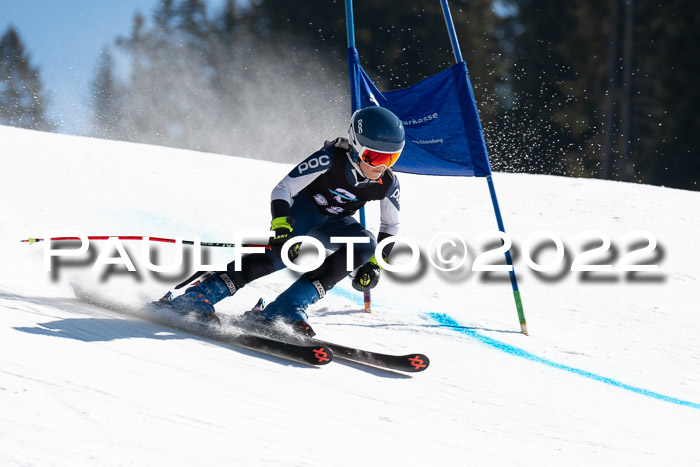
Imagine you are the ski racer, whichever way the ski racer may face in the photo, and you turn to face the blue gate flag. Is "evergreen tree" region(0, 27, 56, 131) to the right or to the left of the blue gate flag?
left

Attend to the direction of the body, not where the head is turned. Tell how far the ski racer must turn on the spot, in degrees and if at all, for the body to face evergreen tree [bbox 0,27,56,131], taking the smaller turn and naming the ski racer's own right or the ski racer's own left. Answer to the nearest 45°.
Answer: approximately 135° to the ski racer's own left

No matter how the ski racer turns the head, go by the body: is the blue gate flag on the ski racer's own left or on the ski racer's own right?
on the ski racer's own left

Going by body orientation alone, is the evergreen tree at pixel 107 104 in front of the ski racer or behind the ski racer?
behind
